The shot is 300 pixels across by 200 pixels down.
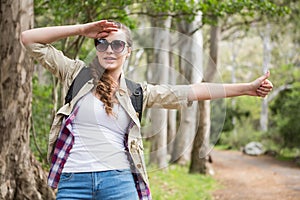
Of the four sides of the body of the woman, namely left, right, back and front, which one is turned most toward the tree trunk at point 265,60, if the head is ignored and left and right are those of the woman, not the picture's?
back

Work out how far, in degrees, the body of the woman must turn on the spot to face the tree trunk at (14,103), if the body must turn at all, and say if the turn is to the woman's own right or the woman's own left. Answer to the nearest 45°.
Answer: approximately 135° to the woman's own right

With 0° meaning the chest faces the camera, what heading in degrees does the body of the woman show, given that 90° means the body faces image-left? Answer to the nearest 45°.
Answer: approximately 0°
